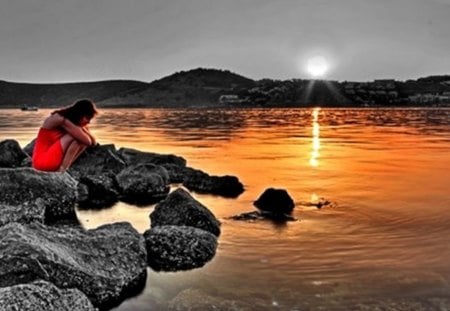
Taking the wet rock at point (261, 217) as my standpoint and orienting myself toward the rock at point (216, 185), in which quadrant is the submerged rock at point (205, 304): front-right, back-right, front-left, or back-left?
back-left

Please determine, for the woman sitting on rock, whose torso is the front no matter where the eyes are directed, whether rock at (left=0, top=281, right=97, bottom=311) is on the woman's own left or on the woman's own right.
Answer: on the woman's own right

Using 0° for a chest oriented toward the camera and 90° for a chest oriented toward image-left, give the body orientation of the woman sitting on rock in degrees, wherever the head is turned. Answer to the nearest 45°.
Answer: approximately 270°

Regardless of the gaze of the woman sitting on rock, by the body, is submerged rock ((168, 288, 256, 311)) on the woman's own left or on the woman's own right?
on the woman's own right

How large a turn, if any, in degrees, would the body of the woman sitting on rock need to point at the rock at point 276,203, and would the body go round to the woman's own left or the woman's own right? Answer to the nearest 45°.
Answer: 0° — they already face it

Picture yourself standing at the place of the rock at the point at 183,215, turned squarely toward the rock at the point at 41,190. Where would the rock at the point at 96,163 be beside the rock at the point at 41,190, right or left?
right

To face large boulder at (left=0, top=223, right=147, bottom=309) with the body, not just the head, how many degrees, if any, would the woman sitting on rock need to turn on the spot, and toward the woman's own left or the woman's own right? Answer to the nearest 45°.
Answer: approximately 90° to the woman's own right
